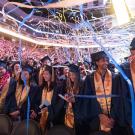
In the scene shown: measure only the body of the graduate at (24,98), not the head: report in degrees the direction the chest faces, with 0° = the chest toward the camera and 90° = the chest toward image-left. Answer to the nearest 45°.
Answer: approximately 0°

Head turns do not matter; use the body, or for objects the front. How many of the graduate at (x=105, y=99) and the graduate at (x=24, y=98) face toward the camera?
2

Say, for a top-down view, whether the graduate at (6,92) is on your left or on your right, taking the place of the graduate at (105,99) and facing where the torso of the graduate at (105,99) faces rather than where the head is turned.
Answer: on your right

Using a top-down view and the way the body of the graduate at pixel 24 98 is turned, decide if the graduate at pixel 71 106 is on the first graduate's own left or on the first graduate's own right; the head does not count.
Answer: on the first graduate's own left

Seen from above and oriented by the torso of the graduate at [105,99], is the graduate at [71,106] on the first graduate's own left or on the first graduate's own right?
on the first graduate's own right

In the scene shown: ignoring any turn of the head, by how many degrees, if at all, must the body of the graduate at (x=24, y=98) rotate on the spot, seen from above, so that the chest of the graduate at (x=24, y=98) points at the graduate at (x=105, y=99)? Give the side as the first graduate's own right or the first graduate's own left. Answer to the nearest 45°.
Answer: approximately 45° to the first graduate's own left

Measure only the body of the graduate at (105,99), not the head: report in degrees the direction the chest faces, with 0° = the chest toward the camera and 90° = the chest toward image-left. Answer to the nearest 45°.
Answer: approximately 0°
